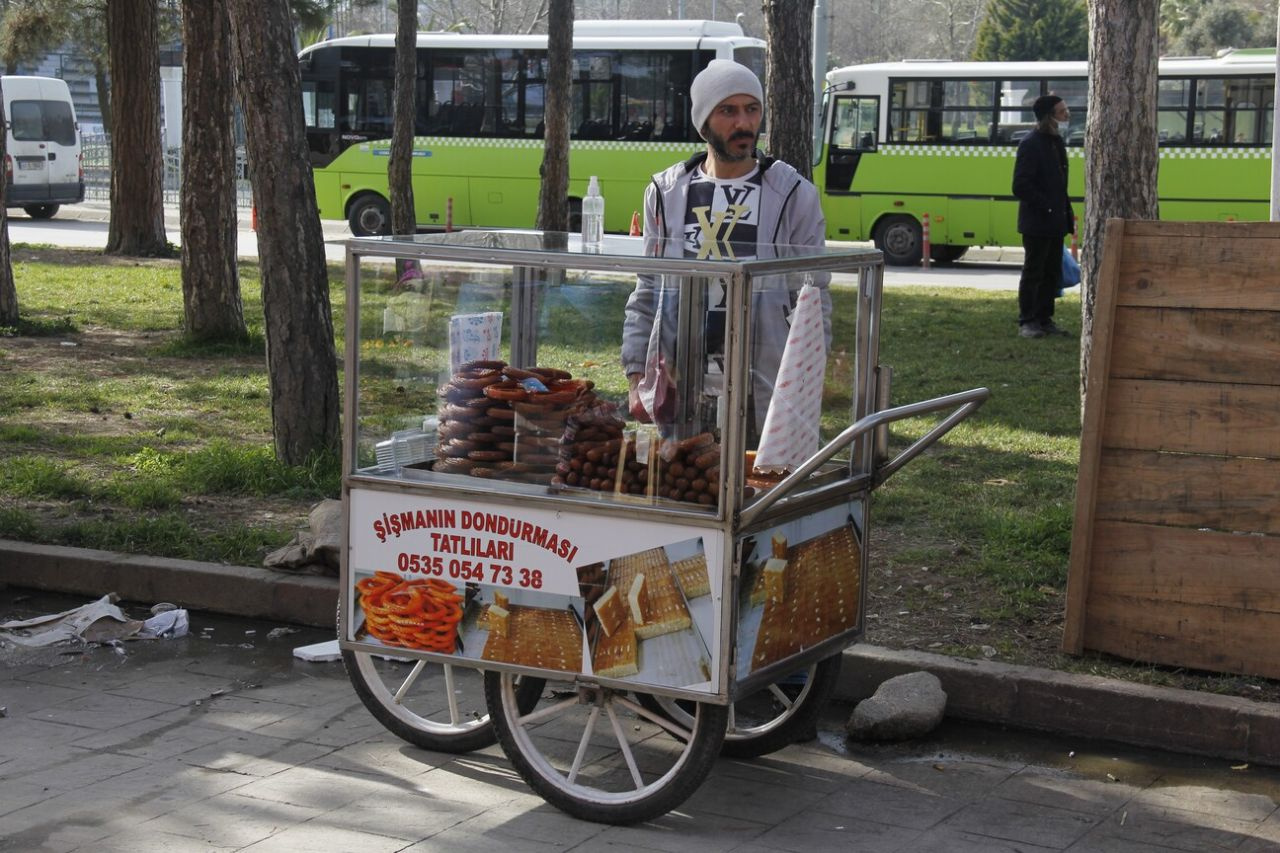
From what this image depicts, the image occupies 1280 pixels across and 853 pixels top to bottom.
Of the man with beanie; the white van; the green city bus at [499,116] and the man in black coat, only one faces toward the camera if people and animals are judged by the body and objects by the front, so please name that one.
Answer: the man with beanie

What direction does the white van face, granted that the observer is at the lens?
facing away from the viewer

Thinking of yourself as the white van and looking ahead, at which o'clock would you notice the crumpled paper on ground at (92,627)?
The crumpled paper on ground is roughly at 6 o'clock from the white van.

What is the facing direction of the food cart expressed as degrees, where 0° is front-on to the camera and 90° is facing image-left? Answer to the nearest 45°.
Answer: approximately 45°

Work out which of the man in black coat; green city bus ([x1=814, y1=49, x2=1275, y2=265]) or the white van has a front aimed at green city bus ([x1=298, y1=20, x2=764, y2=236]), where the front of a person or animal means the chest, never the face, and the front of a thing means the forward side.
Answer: green city bus ([x1=814, y1=49, x2=1275, y2=265])

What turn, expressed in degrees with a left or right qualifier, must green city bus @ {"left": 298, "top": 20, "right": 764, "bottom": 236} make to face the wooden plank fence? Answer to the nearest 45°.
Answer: approximately 90° to its left

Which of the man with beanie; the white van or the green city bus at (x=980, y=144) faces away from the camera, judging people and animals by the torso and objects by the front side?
the white van

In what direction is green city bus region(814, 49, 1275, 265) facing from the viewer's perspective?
to the viewer's left

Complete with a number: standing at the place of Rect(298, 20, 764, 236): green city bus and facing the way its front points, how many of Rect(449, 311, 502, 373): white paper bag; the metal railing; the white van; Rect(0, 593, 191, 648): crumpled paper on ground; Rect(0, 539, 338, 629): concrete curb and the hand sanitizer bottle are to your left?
4

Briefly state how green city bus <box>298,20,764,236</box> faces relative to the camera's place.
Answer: facing to the left of the viewer
